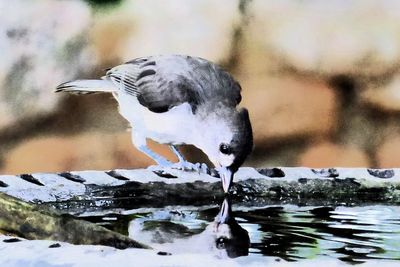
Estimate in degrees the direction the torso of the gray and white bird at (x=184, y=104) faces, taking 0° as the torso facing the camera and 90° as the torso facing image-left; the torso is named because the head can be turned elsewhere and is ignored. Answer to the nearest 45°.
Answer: approximately 270°
